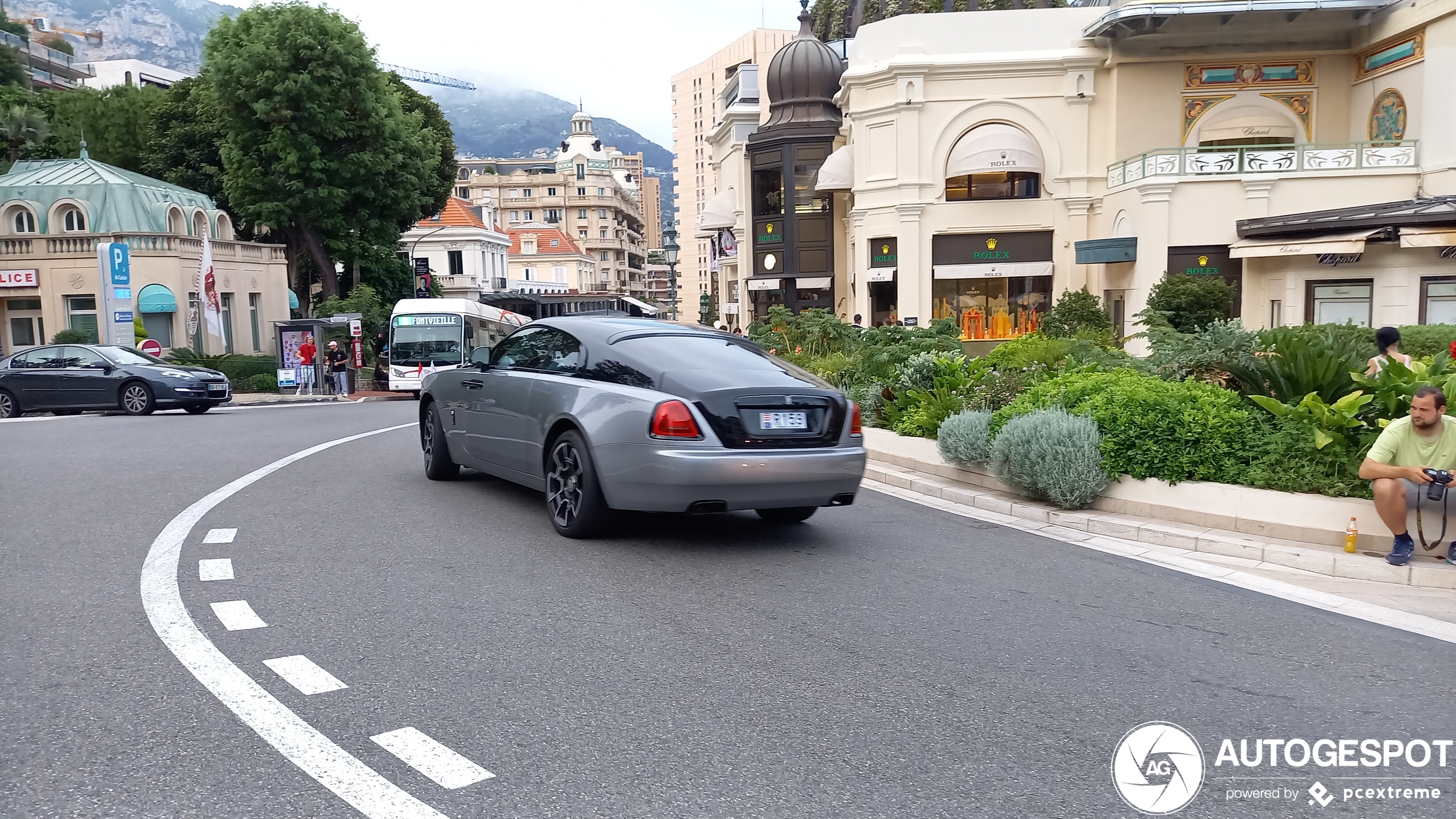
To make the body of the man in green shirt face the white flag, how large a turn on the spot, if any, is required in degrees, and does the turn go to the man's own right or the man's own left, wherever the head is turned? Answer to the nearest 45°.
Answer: approximately 45° to the man's own right

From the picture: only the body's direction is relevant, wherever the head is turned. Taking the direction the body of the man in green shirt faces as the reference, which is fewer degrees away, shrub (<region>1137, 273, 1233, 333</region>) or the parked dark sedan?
the parked dark sedan

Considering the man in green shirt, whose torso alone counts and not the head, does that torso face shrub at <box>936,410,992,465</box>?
no

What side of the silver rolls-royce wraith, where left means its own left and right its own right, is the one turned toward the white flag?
front

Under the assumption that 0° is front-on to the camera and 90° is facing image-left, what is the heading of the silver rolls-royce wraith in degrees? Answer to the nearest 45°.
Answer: approximately 135°

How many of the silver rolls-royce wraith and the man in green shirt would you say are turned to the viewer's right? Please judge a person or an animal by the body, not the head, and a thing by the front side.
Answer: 0

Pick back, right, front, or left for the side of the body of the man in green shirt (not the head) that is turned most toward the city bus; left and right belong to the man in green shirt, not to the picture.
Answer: right

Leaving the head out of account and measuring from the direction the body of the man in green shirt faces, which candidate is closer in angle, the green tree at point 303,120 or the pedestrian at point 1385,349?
the green tree

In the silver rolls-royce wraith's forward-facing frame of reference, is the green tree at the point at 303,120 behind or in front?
in front

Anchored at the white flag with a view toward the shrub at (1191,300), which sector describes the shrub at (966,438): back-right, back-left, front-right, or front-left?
front-right

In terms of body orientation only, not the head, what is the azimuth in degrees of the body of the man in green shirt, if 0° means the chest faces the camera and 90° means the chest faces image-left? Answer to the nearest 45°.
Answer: approximately 45°

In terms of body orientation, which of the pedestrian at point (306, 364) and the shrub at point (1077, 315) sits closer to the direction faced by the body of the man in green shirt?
the pedestrian

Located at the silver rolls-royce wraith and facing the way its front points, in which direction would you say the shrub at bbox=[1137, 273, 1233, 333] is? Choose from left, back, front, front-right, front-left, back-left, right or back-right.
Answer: right
